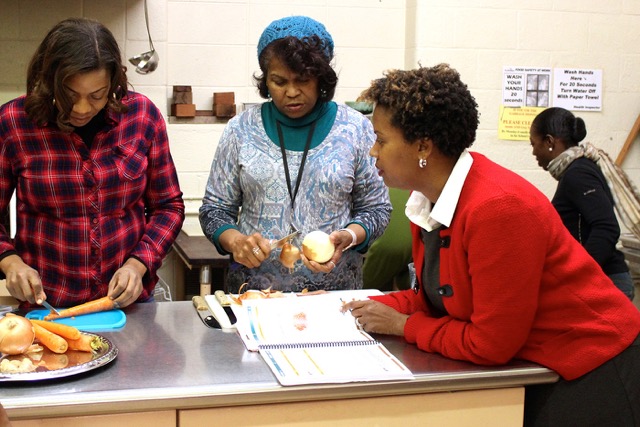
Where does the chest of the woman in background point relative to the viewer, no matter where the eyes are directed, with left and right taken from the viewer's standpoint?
facing to the left of the viewer

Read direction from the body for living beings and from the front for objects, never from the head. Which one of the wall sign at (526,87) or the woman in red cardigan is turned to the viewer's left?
the woman in red cardigan

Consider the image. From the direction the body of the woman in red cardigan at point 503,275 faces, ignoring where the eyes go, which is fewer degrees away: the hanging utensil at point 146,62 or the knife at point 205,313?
the knife

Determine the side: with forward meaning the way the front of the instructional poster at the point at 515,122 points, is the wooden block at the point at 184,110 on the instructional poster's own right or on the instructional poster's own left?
on the instructional poster's own right

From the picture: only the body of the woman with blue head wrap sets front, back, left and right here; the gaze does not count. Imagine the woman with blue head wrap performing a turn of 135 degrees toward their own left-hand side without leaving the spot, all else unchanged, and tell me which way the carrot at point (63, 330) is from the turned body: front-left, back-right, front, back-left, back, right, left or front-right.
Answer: back

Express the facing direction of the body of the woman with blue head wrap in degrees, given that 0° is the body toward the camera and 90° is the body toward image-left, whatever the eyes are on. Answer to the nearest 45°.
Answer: approximately 0°

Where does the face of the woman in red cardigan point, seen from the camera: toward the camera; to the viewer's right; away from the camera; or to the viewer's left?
to the viewer's left

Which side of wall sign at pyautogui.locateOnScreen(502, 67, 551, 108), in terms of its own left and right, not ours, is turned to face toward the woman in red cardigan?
front

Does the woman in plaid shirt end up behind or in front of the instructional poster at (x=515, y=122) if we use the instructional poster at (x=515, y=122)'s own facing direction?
in front

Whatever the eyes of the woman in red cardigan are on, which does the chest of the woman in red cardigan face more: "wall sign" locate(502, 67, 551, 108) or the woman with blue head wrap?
the woman with blue head wrap

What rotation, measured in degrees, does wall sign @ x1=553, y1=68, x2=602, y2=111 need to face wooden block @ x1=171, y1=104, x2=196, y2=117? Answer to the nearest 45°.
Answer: approximately 45° to its right

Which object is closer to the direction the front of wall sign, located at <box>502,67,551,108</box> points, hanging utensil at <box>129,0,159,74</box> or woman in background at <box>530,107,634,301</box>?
the woman in background

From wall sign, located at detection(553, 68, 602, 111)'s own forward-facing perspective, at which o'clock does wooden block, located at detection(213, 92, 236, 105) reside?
The wooden block is roughly at 2 o'clock from the wall sign.

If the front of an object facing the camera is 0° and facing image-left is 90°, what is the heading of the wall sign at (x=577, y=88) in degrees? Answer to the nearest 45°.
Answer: approximately 0°

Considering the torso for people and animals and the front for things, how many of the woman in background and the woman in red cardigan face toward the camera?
0

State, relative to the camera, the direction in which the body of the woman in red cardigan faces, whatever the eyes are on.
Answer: to the viewer's left
